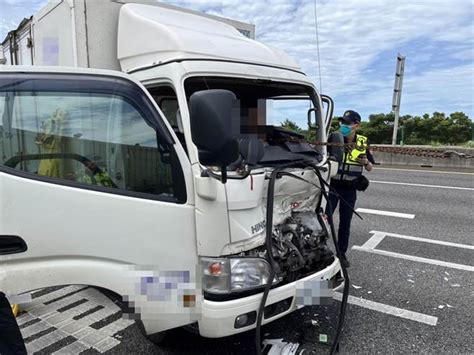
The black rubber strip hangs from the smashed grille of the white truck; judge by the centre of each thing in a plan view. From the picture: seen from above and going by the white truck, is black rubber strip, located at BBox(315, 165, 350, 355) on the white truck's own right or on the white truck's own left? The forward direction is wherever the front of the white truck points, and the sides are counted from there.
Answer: on the white truck's own left

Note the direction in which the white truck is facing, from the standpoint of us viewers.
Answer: facing the viewer and to the right of the viewer

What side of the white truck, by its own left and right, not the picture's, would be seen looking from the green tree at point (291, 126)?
left

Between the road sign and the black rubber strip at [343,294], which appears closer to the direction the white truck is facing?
the black rubber strip

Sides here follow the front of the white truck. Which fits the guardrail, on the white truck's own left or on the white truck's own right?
on the white truck's own left

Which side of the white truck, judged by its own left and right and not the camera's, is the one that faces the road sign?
left

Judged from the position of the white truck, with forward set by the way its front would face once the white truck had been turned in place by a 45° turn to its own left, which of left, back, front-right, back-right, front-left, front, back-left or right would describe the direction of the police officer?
front-left
